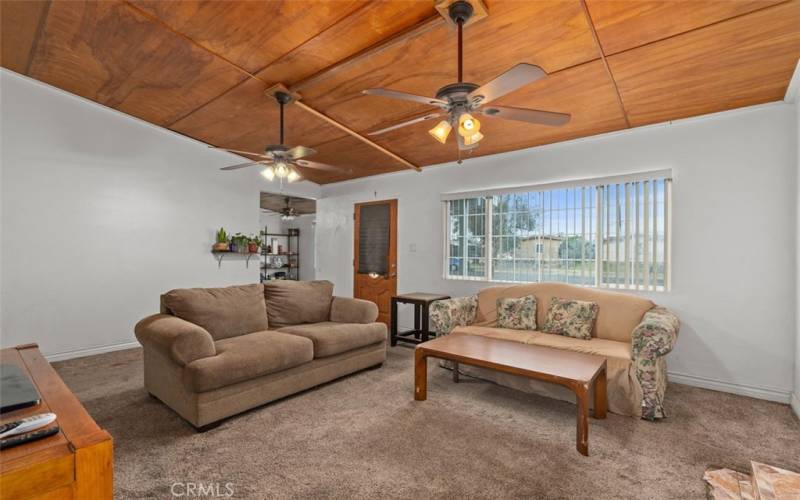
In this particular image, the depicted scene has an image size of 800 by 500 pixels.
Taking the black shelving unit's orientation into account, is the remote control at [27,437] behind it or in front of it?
in front

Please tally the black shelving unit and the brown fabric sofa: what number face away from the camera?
0

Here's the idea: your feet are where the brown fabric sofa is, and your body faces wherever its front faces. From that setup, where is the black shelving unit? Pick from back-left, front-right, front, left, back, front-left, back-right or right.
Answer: back-left

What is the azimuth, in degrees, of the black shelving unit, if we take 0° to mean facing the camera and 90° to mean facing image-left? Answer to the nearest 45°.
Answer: approximately 0°

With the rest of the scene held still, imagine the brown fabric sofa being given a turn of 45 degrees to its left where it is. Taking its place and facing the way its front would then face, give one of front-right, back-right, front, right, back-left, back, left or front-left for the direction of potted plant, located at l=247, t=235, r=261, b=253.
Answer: left

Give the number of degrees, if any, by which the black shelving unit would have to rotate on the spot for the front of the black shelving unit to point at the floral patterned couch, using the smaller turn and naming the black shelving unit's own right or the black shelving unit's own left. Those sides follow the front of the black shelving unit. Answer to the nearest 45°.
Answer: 0° — it already faces it

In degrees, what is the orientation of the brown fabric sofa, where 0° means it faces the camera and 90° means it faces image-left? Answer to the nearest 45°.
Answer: approximately 315°

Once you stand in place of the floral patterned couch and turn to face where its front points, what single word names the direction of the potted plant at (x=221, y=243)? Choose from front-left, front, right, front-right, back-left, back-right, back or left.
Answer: front-right

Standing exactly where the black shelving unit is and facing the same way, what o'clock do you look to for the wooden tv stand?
The wooden tv stand is roughly at 12 o'clock from the black shelving unit.

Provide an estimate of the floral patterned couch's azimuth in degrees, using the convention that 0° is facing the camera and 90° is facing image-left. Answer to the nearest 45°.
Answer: approximately 45°

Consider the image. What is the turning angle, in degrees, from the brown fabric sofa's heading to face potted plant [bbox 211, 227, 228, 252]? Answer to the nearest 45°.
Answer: approximately 135° to its left

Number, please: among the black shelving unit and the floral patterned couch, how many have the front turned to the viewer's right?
0

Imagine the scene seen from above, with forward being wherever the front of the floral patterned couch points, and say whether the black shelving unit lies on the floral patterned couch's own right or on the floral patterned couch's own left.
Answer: on the floral patterned couch's own right

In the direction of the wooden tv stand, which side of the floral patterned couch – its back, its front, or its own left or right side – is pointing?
front
